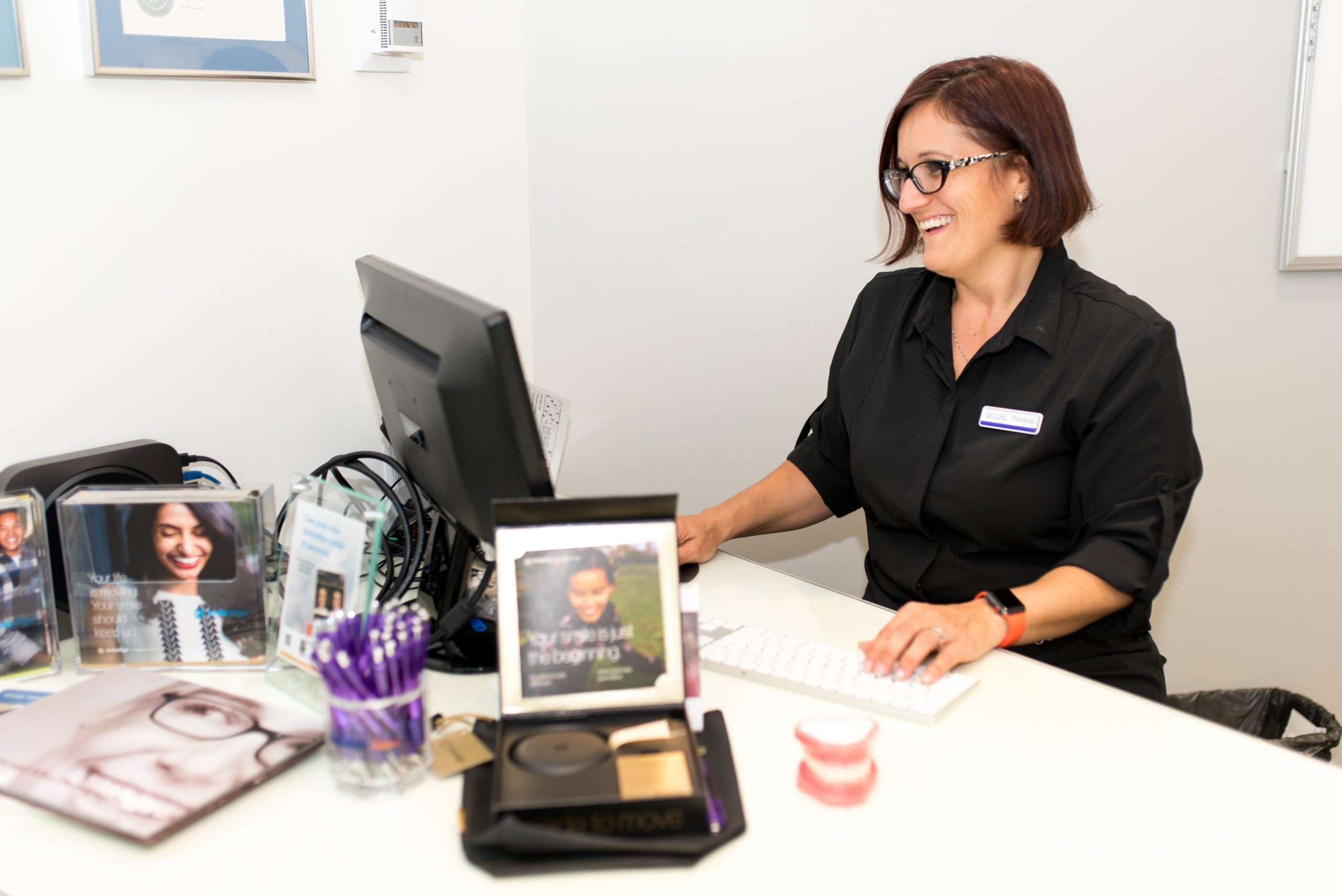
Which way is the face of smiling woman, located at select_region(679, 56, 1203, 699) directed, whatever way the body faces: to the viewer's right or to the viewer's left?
to the viewer's left

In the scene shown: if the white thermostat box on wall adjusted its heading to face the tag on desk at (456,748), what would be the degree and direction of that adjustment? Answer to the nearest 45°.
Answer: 0° — it already faces it

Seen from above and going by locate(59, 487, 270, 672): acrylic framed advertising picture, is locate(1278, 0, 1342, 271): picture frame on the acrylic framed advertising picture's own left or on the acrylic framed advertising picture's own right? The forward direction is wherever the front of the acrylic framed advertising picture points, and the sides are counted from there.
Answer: on the acrylic framed advertising picture's own left

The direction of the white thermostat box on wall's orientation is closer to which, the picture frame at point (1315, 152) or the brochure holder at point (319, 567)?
the brochure holder

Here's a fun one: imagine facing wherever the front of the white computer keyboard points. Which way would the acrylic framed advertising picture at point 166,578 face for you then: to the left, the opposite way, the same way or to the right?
to the right

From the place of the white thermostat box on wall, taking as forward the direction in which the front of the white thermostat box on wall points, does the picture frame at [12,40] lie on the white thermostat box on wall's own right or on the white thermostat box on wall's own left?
on the white thermostat box on wall's own right

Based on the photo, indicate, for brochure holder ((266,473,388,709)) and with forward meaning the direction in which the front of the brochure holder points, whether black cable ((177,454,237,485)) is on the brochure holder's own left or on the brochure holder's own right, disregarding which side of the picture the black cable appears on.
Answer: on the brochure holder's own right
